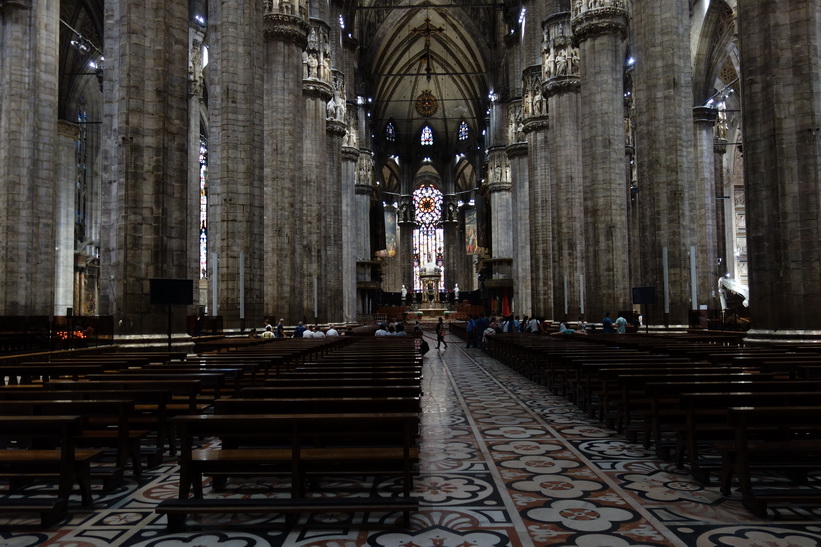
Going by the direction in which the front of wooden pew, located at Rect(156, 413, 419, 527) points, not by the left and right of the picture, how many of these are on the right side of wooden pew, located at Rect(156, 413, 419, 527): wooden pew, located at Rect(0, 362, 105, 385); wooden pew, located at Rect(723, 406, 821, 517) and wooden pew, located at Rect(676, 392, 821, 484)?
2

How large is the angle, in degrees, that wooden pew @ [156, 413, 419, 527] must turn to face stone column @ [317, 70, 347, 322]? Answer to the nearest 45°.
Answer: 0° — it already faces it

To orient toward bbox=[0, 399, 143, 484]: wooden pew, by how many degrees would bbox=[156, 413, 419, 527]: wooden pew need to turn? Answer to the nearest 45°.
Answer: approximately 45° to its left

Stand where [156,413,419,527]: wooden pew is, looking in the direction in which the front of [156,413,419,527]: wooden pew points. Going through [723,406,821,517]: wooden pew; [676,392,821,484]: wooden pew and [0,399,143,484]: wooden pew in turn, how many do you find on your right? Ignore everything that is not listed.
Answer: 2

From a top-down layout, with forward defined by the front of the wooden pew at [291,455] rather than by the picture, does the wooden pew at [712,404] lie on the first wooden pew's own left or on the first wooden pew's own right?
on the first wooden pew's own right

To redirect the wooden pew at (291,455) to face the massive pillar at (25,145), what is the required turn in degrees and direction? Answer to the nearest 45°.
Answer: approximately 45° to its left

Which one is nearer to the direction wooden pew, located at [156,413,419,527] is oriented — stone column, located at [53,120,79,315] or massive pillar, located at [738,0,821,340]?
the stone column

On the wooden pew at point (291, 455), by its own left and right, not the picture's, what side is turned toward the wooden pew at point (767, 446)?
right

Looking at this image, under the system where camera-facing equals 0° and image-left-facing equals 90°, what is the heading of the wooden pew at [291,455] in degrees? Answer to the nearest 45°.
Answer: approximately 180°

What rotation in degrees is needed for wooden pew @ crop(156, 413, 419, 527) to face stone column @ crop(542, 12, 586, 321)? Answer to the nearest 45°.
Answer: approximately 45° to its right
